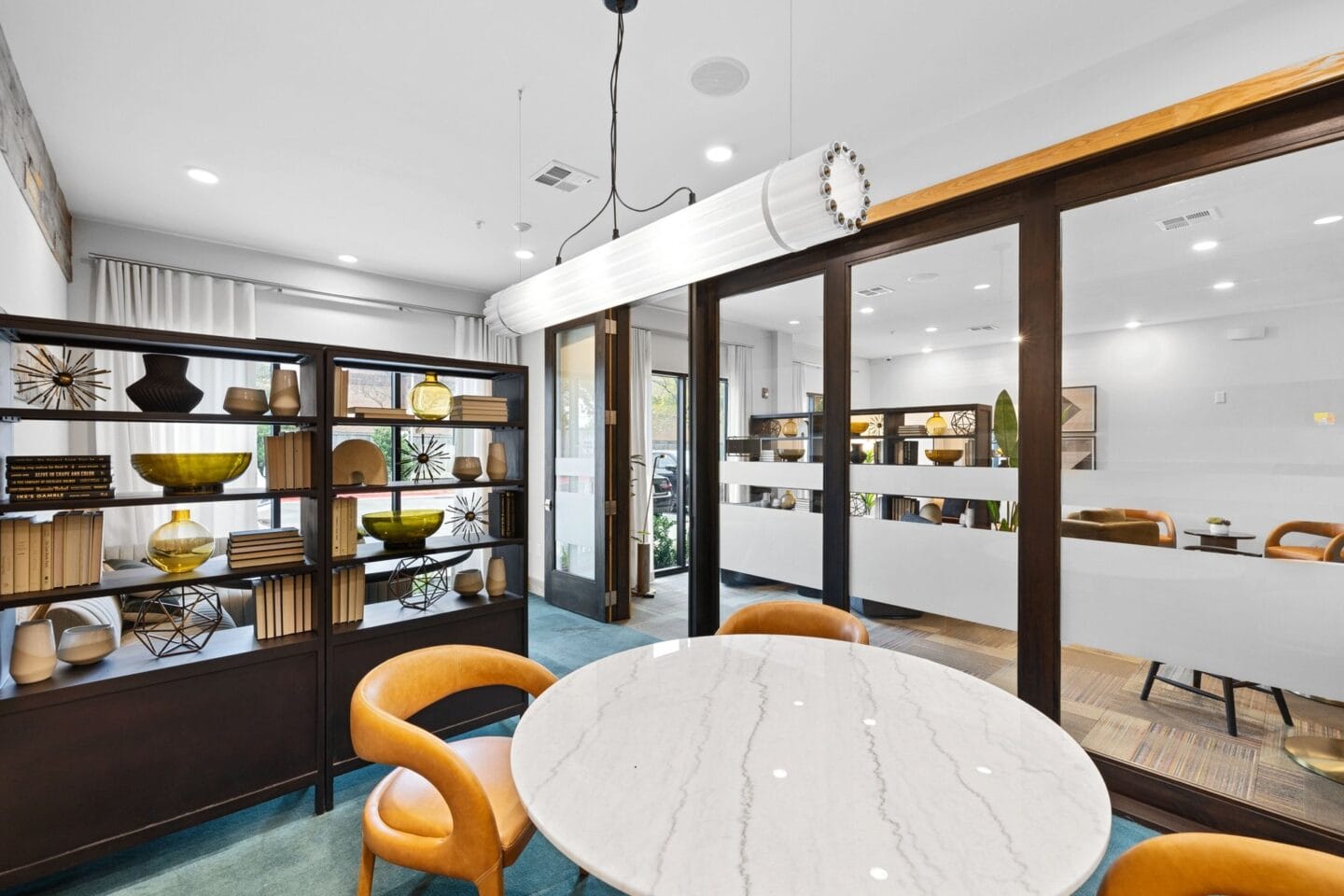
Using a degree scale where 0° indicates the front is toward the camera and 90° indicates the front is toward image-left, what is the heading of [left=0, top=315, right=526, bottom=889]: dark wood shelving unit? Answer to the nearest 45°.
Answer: approximately 315°

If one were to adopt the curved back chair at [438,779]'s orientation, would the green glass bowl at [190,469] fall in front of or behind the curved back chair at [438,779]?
behind

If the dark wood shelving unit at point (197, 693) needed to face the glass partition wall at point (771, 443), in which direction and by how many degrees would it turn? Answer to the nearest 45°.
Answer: approximately 45° to its left

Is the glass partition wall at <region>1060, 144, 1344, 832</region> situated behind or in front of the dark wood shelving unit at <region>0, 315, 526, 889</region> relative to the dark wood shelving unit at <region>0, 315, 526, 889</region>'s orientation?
in front

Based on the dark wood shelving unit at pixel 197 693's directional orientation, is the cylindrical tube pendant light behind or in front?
in front

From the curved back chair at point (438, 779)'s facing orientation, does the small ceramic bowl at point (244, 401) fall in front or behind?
behind

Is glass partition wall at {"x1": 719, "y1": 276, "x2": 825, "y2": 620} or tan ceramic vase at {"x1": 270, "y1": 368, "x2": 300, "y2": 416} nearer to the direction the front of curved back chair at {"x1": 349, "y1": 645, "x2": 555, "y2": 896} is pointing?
the glass partition wall

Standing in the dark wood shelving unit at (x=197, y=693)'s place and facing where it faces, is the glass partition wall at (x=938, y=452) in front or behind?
in front
